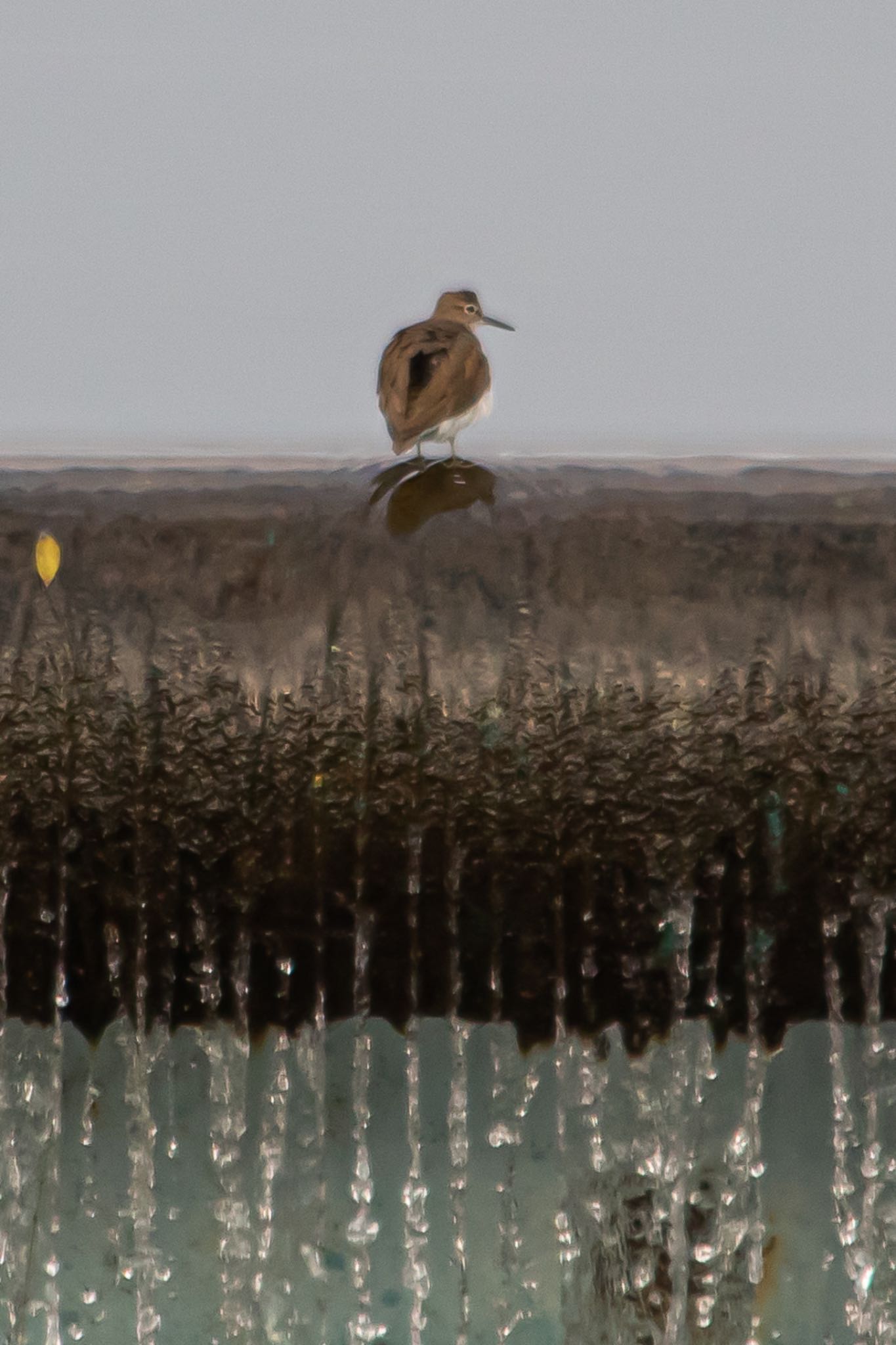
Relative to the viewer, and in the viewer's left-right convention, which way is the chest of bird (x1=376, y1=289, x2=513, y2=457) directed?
facing away from the viewer and to the right of the viewer

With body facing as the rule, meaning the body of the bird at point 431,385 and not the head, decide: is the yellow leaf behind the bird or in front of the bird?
behind
